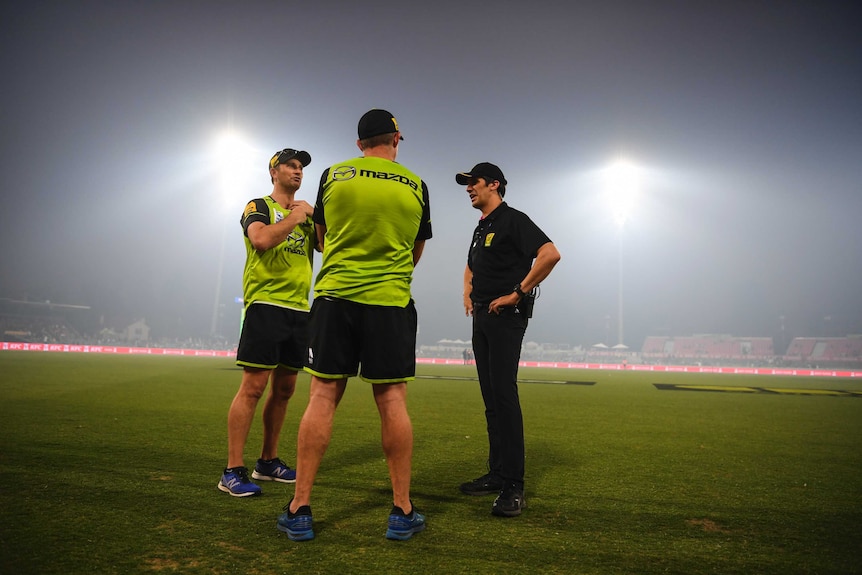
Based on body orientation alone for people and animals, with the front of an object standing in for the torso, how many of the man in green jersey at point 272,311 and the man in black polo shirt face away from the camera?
0

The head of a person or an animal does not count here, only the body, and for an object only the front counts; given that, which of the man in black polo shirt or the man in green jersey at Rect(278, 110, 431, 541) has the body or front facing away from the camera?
the man in green jersey

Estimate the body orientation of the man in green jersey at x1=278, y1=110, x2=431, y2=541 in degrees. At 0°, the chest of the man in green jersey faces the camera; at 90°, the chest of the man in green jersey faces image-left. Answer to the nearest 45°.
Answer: approximately 180°

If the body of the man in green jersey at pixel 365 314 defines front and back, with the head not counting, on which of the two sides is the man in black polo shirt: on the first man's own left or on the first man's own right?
on the first man's own right

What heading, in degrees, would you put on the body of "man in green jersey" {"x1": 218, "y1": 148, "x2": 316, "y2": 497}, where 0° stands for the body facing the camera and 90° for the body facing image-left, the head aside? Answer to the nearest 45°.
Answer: approximately 315°

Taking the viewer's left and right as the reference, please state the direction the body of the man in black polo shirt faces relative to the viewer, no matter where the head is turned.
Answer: facing the viewer and to the left of the viewer

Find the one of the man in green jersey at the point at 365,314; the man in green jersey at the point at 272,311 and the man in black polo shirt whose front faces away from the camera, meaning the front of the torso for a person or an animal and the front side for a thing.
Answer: the man in green jersey at the point at 365,314

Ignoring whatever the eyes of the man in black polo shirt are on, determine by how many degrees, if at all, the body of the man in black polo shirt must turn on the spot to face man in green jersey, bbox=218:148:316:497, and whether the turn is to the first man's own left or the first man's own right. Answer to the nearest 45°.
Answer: approximately 45° to the first man's own right

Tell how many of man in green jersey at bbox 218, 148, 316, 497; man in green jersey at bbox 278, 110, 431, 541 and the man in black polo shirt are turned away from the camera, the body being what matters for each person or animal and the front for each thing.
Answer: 1

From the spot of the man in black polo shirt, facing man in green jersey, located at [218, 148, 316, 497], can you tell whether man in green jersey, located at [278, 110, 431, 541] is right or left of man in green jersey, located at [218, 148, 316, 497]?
left

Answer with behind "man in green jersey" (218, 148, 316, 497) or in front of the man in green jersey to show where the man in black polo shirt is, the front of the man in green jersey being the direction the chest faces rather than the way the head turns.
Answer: in front

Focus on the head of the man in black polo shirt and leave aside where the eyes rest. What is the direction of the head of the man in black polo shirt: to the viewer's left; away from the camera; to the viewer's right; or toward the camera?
to the viewer's left

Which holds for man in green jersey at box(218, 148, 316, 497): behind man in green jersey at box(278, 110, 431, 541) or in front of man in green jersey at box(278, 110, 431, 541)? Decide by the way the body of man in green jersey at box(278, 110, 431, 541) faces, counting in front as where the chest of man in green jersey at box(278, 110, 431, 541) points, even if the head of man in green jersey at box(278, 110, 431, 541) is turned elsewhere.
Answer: in front
